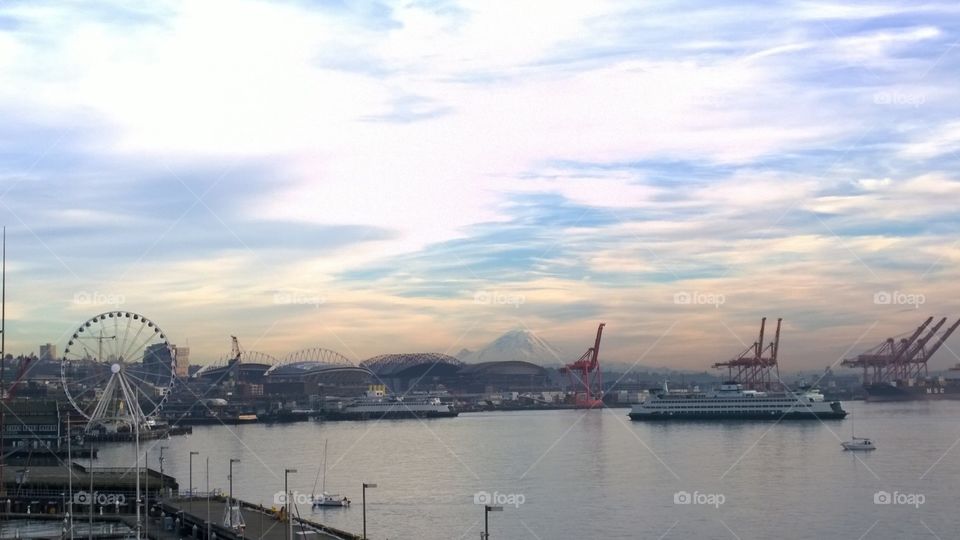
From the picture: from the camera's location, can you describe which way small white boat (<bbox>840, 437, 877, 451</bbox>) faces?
facing to the left of the viewer

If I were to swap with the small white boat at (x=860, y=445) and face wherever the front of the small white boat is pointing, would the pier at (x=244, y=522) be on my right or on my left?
on my left
